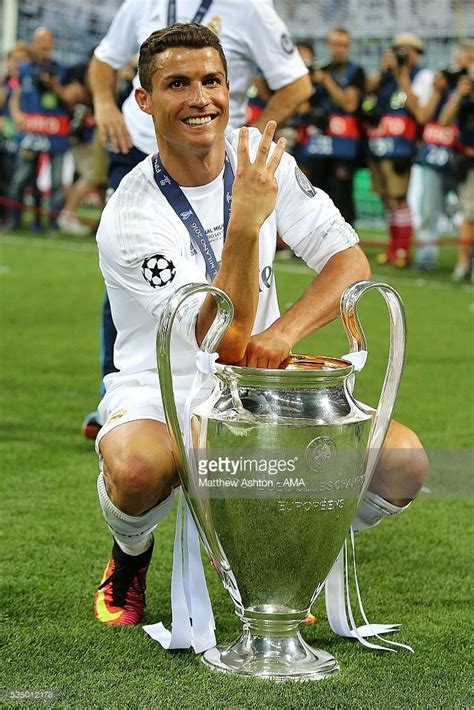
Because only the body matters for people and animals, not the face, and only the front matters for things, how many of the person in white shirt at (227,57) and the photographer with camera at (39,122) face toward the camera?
2

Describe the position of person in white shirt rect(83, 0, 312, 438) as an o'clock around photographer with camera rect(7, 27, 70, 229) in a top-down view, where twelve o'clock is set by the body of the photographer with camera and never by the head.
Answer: The person in white shirt is roughly at 12 o'clock from the photographer with camera.

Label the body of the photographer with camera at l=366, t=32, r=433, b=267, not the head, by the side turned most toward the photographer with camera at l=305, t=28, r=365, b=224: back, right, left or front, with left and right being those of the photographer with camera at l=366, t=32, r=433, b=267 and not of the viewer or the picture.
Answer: right

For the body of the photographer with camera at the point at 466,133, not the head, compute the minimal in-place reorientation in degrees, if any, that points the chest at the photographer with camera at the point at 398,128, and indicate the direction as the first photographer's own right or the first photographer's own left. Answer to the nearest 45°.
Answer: approximately 90° to the first photographer's own right

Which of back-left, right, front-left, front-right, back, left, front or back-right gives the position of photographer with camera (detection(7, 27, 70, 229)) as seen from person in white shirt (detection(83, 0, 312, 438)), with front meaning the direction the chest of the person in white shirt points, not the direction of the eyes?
back

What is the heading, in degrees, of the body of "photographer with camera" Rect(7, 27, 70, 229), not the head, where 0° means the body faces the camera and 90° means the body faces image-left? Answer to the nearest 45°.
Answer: approximately 0°

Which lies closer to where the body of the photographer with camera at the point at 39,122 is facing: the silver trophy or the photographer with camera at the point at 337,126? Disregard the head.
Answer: the silver trophy

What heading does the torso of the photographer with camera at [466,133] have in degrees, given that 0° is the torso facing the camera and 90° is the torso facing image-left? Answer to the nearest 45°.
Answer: approximately 45°

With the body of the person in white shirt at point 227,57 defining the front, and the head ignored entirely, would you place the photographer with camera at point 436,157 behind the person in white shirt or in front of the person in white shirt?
behind

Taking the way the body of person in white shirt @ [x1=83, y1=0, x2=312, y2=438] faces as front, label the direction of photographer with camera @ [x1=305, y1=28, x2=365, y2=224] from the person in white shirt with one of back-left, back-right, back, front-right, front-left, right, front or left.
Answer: back

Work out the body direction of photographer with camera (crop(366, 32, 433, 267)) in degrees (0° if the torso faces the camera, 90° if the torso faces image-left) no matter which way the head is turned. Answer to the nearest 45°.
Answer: approximately 45°
